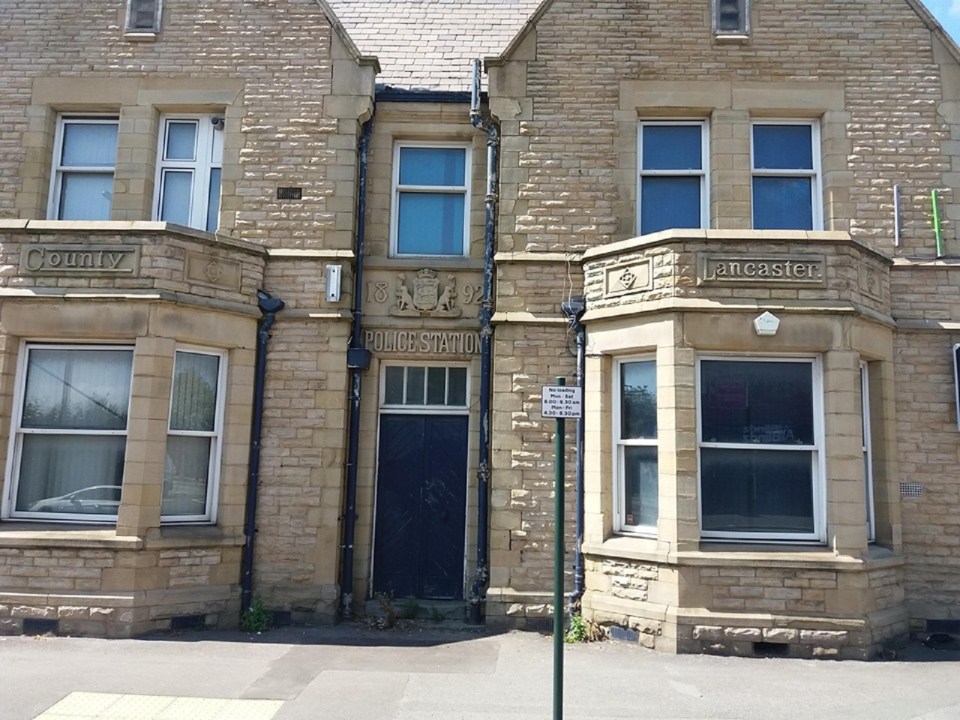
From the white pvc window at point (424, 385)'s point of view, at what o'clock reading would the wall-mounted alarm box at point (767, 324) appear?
The wall-mounted alarm box is roughly at 10 o'clock from the white pvc window.

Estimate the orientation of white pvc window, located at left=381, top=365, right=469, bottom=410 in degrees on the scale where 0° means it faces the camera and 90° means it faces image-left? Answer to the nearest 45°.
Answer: approximately 0°

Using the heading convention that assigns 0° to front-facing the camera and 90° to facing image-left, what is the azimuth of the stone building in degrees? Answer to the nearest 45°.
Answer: approximately 0°
